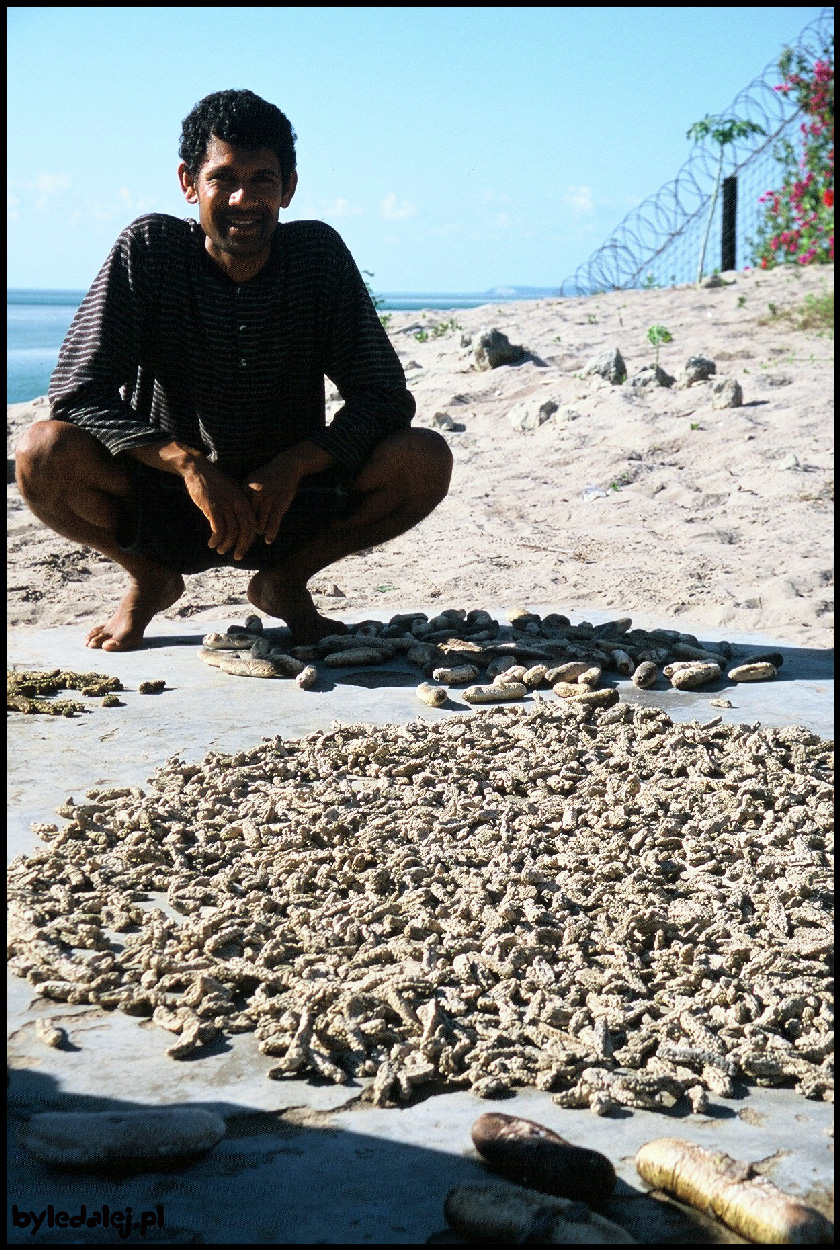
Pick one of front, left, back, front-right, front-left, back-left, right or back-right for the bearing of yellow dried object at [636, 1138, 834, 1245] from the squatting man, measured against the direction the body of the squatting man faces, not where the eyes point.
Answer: front

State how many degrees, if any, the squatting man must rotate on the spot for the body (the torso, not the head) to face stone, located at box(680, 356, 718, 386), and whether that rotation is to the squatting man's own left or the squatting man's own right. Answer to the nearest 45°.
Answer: approximately 135° to the squatting man's own left

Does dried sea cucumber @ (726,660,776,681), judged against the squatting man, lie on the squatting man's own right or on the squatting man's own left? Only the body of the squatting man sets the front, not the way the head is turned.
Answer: on the squatting man's own left

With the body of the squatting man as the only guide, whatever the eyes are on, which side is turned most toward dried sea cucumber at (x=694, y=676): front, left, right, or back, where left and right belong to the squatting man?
left

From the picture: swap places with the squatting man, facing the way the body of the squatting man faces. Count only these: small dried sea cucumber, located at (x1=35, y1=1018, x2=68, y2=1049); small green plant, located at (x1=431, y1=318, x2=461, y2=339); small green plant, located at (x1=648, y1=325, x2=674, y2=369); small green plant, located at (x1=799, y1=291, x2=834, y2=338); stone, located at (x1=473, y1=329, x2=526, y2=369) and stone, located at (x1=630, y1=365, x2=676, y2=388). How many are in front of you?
1

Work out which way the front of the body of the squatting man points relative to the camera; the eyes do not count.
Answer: toward the camera

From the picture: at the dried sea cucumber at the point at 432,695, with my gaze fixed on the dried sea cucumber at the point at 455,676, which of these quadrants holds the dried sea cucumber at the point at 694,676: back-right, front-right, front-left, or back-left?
front-right

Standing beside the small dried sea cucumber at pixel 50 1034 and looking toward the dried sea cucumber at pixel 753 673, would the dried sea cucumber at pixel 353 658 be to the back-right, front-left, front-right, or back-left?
front-left

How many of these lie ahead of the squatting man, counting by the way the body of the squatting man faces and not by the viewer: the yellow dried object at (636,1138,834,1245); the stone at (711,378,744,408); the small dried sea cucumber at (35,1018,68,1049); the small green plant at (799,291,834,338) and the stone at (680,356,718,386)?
2

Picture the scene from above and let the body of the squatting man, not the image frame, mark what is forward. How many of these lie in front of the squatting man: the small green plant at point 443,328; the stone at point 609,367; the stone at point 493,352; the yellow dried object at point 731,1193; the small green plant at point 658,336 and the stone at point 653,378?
1

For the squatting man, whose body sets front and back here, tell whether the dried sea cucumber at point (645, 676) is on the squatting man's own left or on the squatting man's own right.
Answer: on the squatting man's own left

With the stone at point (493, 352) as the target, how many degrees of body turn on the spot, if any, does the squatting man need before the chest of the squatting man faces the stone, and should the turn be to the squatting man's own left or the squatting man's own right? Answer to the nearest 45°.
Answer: approximately 180°

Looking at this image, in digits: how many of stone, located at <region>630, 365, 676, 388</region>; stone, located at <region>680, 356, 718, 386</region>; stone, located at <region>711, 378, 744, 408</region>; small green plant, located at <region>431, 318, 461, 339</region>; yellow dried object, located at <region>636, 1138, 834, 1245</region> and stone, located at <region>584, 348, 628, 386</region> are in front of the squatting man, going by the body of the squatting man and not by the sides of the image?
1
